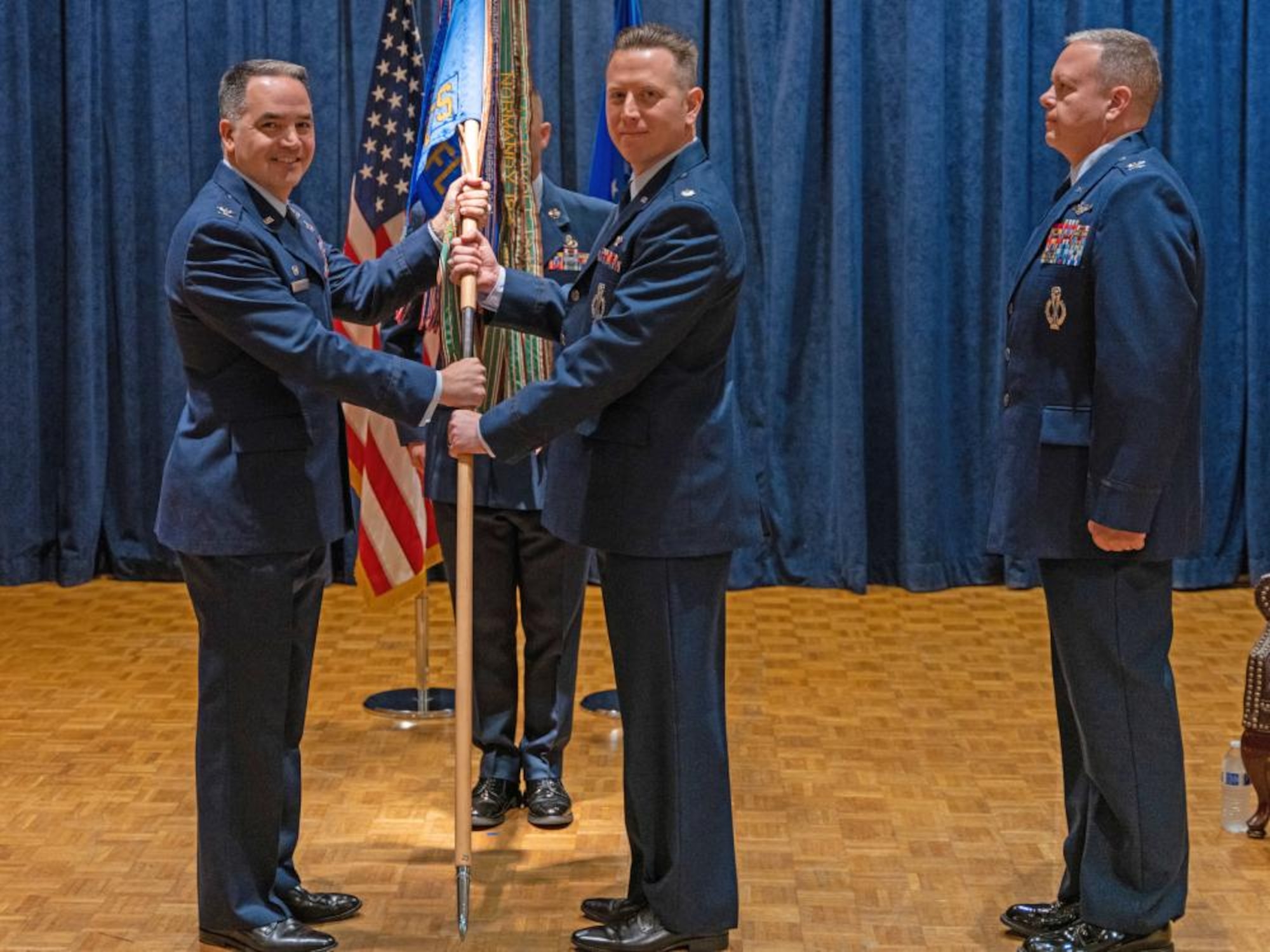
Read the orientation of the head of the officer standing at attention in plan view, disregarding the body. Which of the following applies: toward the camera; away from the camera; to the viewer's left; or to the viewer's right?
to the viewer's left

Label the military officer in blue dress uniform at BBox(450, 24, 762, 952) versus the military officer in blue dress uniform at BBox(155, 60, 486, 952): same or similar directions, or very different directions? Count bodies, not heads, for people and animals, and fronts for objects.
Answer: very different directions

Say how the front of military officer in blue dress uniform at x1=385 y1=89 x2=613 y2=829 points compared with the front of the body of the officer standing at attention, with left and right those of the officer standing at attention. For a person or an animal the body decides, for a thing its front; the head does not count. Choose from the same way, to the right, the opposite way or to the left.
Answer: to the left

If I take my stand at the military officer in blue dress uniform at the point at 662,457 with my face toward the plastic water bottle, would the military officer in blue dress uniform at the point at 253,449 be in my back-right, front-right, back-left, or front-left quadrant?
back-left

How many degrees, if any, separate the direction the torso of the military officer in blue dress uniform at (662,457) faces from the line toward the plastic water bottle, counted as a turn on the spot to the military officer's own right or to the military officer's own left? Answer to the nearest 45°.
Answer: approximately 135° to the military officer's own right

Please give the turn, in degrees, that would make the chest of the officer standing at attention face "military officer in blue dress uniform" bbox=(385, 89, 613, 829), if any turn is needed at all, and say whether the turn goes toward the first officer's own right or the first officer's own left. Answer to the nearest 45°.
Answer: approximately 45° to the first officer's own right

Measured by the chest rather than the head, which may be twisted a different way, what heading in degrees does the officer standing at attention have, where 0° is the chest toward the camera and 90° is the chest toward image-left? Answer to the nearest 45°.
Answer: approximately 90°

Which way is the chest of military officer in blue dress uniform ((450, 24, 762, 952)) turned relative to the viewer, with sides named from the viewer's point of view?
facing to the left of the viewer

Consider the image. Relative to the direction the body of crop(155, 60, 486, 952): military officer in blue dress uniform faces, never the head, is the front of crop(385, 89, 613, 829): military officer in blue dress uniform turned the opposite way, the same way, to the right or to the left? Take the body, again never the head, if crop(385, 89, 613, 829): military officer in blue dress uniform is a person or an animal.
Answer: to the right

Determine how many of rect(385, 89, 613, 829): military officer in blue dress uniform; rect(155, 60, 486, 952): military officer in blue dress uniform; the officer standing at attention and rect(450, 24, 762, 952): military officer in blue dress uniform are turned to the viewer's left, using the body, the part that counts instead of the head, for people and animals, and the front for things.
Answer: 2

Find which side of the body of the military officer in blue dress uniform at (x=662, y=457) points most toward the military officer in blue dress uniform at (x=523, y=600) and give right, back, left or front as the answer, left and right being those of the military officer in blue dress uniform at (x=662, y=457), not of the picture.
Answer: right

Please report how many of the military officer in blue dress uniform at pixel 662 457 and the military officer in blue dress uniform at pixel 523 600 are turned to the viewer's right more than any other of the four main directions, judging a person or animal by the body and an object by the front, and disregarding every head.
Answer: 0
